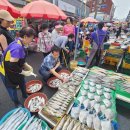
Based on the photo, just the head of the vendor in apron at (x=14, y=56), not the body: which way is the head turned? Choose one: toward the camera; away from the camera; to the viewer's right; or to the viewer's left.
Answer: to the viewer's right

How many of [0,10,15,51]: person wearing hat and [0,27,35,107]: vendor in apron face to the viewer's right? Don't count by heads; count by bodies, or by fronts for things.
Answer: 2

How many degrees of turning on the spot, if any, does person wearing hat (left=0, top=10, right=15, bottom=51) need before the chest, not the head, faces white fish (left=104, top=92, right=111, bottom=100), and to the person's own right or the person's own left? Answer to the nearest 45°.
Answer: approximately 45° to the person's own right

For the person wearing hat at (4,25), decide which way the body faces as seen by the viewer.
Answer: to the viewer's right

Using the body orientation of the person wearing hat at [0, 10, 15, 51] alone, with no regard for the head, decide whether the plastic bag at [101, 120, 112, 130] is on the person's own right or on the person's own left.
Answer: on the person's own right

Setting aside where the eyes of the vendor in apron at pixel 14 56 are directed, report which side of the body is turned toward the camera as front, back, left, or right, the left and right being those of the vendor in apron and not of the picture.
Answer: right
